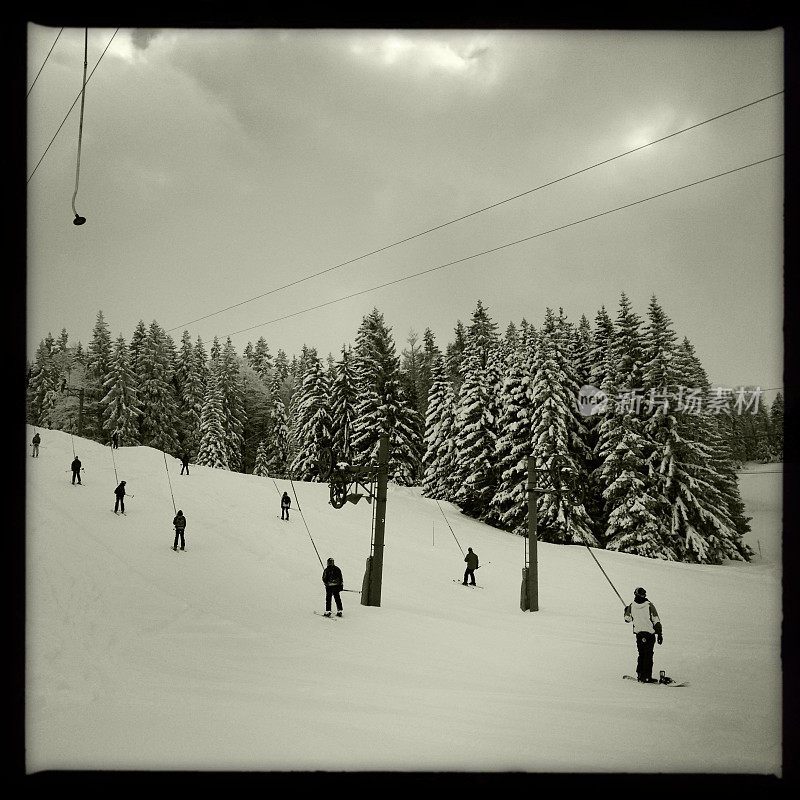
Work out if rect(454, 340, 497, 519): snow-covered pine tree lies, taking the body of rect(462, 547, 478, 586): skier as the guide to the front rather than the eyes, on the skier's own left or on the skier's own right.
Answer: on the skier's own right

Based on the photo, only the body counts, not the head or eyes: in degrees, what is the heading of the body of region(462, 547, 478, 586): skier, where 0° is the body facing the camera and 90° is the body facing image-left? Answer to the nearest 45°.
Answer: approximately 135°

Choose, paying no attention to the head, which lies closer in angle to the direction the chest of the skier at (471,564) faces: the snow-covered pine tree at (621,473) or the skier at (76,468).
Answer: the skier

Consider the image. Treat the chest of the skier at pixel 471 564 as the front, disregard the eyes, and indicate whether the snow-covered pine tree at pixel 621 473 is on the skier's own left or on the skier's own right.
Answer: on the skier's own right

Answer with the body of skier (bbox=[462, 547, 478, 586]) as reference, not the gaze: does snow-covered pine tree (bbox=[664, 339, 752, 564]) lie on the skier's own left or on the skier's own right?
on the skier's own right
